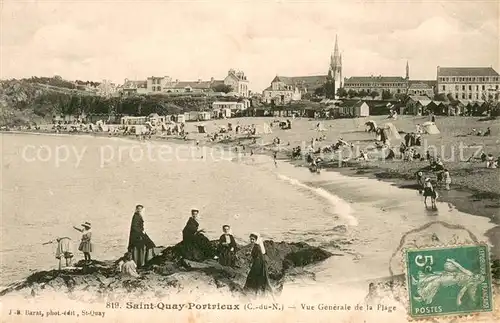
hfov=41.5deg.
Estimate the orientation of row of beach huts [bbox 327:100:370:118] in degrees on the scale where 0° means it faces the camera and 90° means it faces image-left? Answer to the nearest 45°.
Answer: approximately 45°

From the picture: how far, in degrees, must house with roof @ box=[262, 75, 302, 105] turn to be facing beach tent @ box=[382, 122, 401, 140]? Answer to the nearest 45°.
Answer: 0° — it already faces it

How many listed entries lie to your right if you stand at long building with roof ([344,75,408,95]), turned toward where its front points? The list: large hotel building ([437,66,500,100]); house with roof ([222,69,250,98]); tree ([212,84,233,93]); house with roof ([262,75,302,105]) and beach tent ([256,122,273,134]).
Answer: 4
